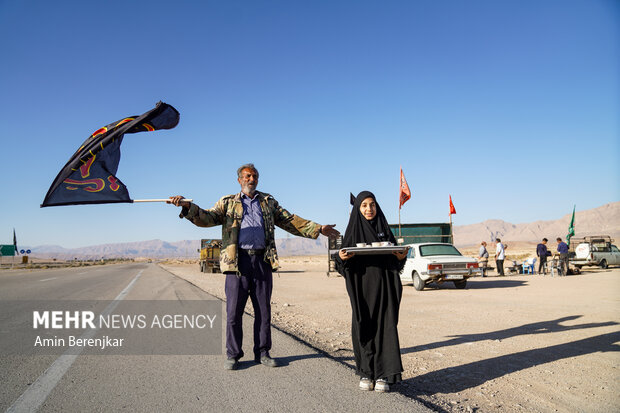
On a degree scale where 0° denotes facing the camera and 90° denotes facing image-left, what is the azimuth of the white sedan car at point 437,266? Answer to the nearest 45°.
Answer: approximately 135°

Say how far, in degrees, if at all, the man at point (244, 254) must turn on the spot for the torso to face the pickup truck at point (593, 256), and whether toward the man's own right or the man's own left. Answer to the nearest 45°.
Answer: approximately 135° to the man's own left

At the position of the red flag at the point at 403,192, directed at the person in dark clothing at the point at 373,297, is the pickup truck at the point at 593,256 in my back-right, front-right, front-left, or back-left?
back-left

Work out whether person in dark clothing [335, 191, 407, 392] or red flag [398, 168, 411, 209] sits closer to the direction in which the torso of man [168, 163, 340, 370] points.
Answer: the person in dark clothing

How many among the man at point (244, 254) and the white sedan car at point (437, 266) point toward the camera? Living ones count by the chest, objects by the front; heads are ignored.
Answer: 1

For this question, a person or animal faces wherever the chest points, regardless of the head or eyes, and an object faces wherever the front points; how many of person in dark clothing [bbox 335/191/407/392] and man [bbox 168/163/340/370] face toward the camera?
2

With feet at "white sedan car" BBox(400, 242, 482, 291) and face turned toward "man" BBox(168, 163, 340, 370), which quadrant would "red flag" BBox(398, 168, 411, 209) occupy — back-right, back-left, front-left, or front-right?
back-right

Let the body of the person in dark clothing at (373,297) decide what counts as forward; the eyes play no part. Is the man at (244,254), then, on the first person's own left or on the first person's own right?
on the first person's own right

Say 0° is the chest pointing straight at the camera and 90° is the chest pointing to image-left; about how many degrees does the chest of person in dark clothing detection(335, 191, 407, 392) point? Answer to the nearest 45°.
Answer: approximately 0°
